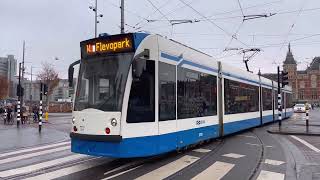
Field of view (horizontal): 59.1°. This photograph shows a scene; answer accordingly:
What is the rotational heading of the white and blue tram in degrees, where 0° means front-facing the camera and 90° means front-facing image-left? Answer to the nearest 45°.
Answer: approximately 45°
